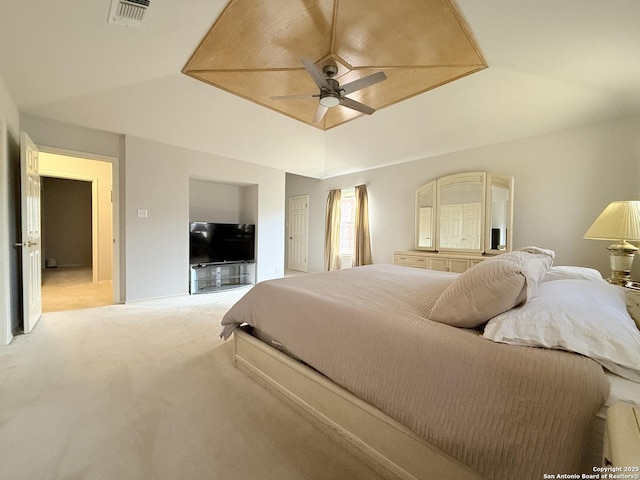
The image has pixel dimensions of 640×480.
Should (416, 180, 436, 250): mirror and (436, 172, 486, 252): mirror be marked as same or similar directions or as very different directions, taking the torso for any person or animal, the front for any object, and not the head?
same or similar directions

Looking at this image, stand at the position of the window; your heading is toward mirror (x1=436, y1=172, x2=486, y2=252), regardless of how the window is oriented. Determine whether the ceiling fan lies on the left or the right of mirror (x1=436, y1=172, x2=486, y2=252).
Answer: right

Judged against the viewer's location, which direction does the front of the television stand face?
facing the viewer and to the right of the viewer

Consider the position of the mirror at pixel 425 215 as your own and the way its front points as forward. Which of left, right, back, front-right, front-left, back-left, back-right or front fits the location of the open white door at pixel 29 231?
front

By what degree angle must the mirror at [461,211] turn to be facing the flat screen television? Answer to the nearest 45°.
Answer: approximately 45° to its right

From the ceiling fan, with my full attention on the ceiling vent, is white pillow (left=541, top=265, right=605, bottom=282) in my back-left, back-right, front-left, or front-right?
back-left

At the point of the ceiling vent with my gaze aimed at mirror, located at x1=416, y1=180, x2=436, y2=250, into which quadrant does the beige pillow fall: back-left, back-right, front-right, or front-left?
front-right

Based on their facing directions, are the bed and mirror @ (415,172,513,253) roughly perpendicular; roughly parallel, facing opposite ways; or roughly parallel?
roughly perpendicular

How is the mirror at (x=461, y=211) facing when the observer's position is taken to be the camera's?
facing the viewer and to the left of the viewer

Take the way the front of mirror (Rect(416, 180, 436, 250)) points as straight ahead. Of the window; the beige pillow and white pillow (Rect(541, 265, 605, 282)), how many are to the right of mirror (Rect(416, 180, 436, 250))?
1

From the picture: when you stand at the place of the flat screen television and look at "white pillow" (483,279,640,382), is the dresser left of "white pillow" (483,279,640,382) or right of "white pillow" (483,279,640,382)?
left

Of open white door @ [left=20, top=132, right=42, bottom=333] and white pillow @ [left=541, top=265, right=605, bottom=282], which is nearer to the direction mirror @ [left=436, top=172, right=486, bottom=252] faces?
the open white door

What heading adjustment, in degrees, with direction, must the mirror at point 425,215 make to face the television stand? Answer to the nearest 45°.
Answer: approximately 45° to its right

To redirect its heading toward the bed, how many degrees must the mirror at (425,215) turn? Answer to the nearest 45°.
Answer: approximately 45° to its left

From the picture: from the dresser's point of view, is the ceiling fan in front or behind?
in front

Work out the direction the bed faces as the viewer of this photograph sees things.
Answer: facing away from the viewer and to the left of the viewer

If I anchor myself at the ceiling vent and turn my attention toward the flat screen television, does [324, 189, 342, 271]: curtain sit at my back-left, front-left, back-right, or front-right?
front-right

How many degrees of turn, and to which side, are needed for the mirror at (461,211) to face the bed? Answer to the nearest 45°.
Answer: approximately 45° to its left

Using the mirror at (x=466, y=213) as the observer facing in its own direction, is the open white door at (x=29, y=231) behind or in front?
in front
